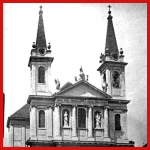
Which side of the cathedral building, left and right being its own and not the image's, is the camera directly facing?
front
